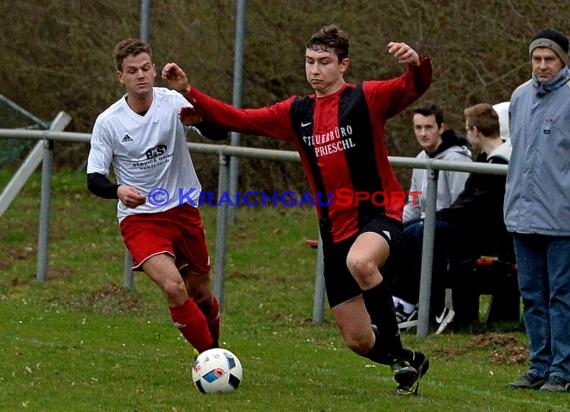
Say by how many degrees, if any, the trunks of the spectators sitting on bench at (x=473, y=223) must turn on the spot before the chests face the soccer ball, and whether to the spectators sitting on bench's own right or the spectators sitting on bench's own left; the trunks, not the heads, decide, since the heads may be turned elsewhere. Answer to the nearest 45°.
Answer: approximately 45° to the spectators sitting on bench's own left

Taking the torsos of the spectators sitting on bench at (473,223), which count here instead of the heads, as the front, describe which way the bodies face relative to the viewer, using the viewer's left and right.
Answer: facing to the left of the viewer

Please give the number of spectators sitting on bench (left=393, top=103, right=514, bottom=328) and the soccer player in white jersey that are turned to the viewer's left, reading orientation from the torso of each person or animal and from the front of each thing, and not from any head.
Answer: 1

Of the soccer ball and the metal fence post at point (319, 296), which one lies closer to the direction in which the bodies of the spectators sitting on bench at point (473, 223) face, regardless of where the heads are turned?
the metal fence post

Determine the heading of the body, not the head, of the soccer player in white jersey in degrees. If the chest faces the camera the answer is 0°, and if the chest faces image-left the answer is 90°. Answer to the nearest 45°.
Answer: approximately 0°

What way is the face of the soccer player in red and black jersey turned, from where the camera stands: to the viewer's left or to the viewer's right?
to the viewer's left
